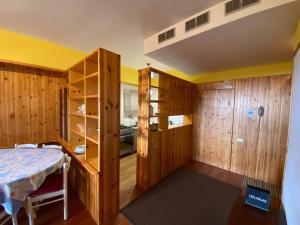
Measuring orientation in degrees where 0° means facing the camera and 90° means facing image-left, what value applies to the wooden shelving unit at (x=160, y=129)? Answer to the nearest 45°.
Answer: approximately 315°

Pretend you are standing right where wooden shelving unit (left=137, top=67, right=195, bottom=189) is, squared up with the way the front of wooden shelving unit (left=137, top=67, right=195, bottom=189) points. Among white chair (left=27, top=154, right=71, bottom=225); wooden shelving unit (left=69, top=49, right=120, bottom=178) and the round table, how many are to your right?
3

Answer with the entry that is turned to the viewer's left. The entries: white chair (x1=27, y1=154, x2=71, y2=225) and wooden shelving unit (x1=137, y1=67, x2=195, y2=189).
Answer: the white chair

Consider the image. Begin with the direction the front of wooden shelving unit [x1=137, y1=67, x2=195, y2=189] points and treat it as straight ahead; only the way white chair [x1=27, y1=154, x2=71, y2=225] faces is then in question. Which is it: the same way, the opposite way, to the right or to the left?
to the right

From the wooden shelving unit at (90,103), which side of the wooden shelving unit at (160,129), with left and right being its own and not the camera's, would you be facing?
right

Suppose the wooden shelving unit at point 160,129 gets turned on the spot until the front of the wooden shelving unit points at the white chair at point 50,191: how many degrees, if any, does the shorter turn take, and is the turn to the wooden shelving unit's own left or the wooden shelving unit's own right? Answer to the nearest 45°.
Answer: approximately 90° to the wooden shelving unit's own right

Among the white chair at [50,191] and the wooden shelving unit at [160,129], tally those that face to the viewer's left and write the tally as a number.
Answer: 1

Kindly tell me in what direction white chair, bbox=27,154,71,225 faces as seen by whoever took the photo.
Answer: facing to the left of the viewer
